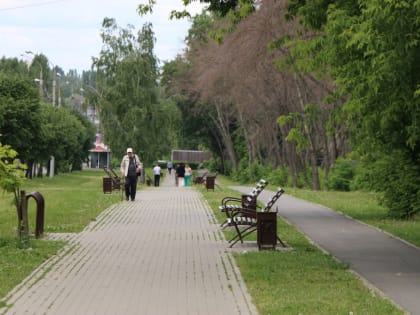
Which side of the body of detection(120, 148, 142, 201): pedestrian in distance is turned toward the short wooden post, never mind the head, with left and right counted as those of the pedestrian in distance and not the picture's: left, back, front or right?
front

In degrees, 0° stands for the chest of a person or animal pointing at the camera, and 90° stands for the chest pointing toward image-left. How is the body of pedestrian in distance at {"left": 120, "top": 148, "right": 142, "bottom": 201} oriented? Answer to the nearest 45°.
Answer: approximately 0°

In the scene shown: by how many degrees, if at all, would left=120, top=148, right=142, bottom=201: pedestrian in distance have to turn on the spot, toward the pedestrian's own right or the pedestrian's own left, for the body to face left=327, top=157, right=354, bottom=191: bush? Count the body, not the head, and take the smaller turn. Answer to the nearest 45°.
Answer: approximately 135° to the pedestrian's own left

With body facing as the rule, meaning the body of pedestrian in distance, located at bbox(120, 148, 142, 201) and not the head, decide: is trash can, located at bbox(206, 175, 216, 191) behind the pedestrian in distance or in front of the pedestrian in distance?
behind

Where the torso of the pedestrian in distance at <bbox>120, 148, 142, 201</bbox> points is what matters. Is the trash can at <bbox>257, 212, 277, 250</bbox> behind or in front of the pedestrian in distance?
in front
